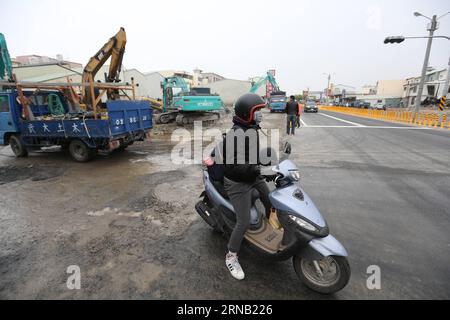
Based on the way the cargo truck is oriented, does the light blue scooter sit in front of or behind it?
behind

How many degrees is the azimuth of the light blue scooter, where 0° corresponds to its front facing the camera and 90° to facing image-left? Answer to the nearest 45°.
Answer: approximately 315°

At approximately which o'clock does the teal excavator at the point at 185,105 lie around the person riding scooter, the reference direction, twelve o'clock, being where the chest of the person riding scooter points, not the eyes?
The teal excavator is roughly at 7 o'clock from the person riding scooter.

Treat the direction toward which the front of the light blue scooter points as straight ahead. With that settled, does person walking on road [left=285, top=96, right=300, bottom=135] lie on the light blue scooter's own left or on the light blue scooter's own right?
on the light blue scooter's own left

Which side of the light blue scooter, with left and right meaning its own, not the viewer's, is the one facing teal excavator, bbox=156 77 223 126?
back
